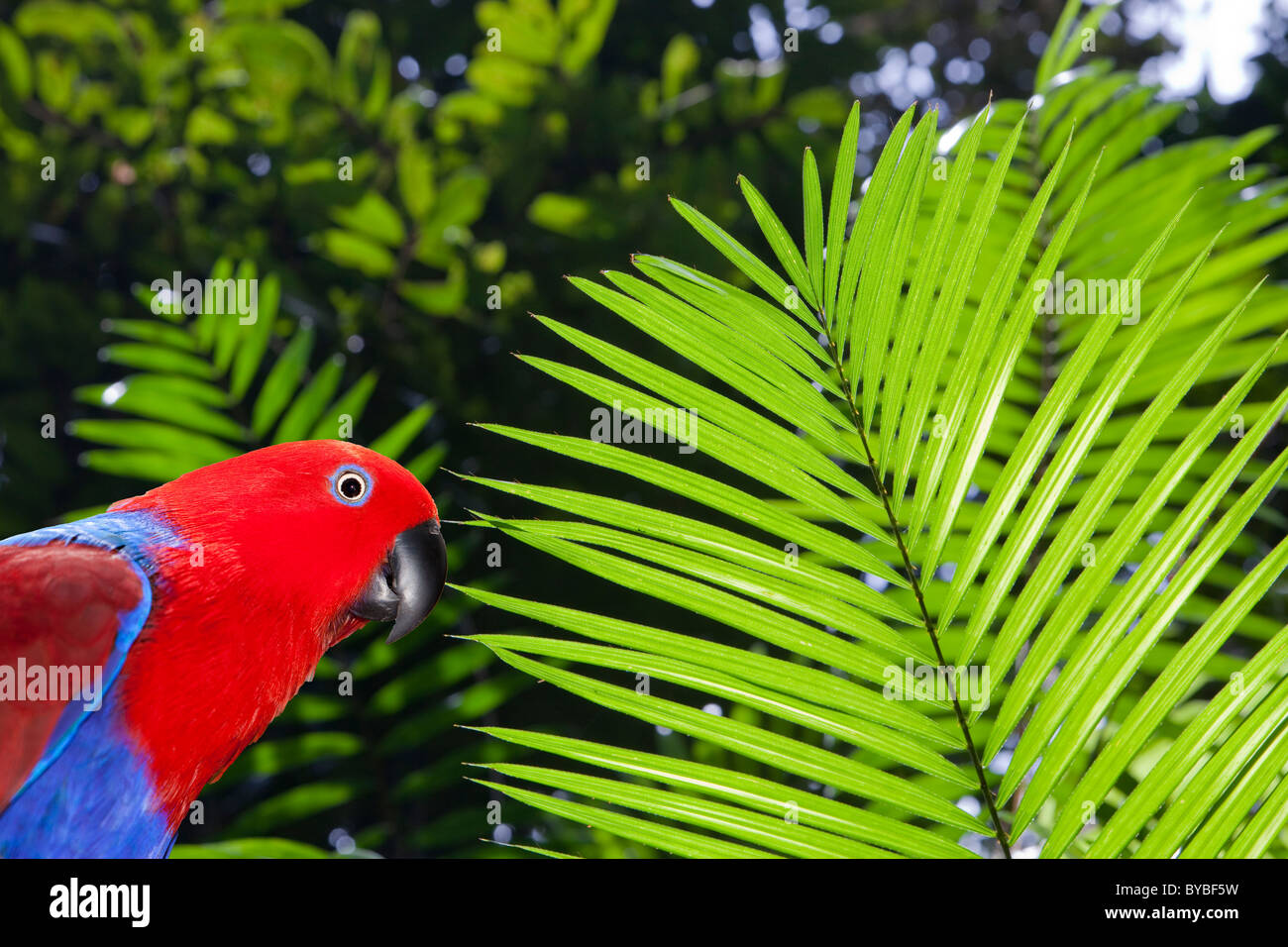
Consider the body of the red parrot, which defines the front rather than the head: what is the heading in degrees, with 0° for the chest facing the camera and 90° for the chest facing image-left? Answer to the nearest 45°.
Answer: approximately 270°
